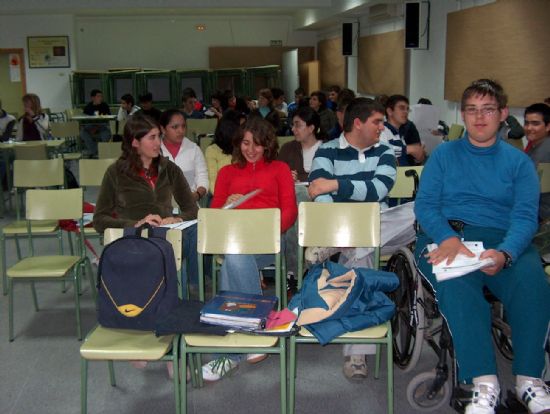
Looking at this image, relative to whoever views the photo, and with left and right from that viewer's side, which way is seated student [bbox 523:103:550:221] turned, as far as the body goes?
facing the viewer and to the left of the viewer

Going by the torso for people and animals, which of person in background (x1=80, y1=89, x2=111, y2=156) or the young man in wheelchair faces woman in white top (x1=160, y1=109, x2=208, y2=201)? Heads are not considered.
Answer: the person in background

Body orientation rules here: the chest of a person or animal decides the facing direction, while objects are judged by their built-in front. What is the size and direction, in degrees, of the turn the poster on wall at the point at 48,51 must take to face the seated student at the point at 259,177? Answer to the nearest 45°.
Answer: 0° — it already faces them

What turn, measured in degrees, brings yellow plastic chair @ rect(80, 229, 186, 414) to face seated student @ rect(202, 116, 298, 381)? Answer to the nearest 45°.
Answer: approximately 135° to its left

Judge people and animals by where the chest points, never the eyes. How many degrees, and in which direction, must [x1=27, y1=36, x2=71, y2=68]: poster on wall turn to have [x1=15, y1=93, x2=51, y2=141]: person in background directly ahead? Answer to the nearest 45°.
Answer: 0° — it already faces them

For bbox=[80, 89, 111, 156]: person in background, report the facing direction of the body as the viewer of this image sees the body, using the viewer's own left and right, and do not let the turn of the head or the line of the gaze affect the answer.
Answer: facing the viewer

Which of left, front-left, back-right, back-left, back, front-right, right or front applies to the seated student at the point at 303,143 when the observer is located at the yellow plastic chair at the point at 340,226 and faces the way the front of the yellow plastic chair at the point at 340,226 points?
back

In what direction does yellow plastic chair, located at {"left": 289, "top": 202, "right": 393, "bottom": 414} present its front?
toward the camera

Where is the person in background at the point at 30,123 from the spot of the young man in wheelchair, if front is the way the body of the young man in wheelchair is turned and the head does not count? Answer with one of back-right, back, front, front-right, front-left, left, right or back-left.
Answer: back-right

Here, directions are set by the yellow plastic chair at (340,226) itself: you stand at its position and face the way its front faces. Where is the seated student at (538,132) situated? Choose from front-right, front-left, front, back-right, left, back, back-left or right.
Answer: back-left

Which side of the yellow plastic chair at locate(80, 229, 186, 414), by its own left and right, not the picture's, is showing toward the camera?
front

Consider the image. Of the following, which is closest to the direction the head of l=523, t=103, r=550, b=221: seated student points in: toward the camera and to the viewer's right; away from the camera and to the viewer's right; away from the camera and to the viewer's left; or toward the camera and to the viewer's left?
toward the camera and to the viewer's left

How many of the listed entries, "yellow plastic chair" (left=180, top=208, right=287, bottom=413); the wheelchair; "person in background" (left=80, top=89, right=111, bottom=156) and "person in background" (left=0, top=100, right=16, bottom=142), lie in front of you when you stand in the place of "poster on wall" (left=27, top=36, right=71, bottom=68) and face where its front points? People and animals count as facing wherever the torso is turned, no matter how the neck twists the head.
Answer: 4
